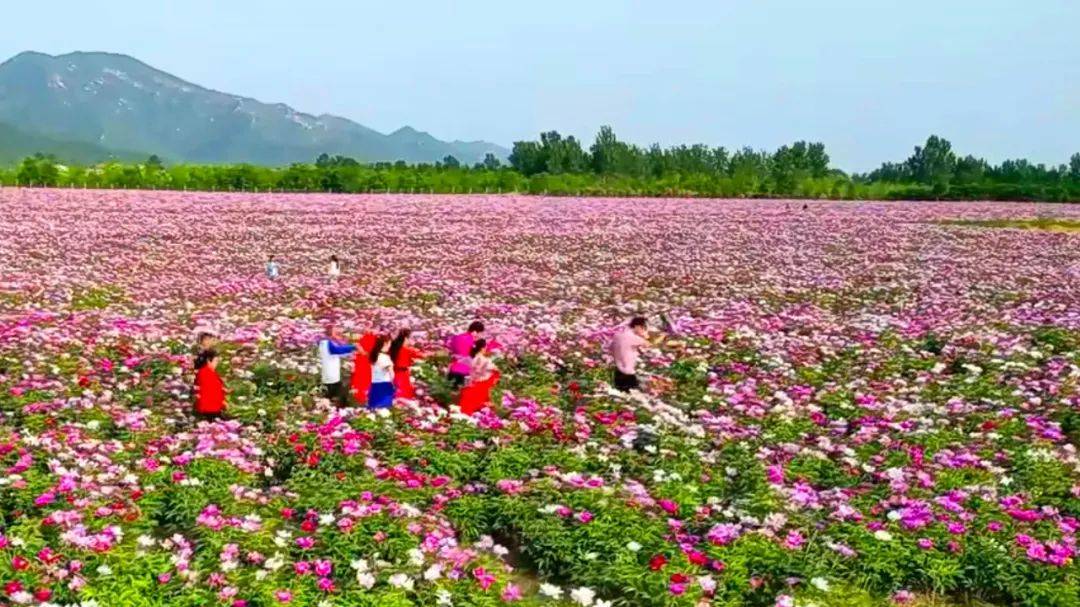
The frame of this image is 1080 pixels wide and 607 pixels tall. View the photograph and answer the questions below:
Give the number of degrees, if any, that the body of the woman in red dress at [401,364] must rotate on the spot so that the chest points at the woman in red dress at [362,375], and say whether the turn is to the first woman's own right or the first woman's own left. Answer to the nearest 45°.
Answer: approximately 135° to the first woman's own right

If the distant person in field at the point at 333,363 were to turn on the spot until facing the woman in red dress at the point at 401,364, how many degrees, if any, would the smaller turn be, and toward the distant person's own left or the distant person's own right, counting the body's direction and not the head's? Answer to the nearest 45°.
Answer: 0° — they already face them

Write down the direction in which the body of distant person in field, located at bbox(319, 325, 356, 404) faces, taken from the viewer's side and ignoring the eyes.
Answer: to the viewer's right
